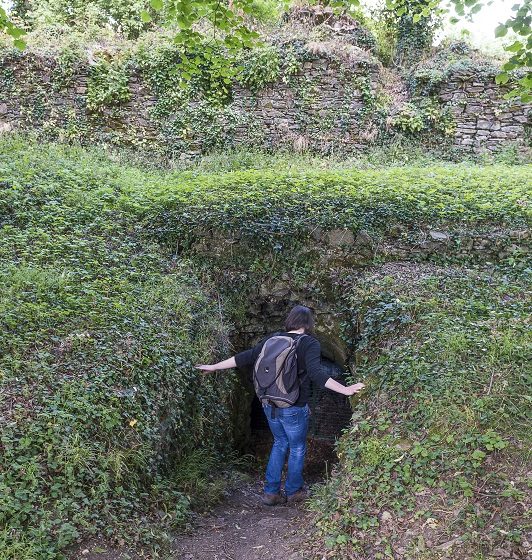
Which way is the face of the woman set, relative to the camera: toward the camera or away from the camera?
away from the camera

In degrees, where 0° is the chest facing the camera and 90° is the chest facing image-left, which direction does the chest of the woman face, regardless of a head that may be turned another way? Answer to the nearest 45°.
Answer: approximately 225°
